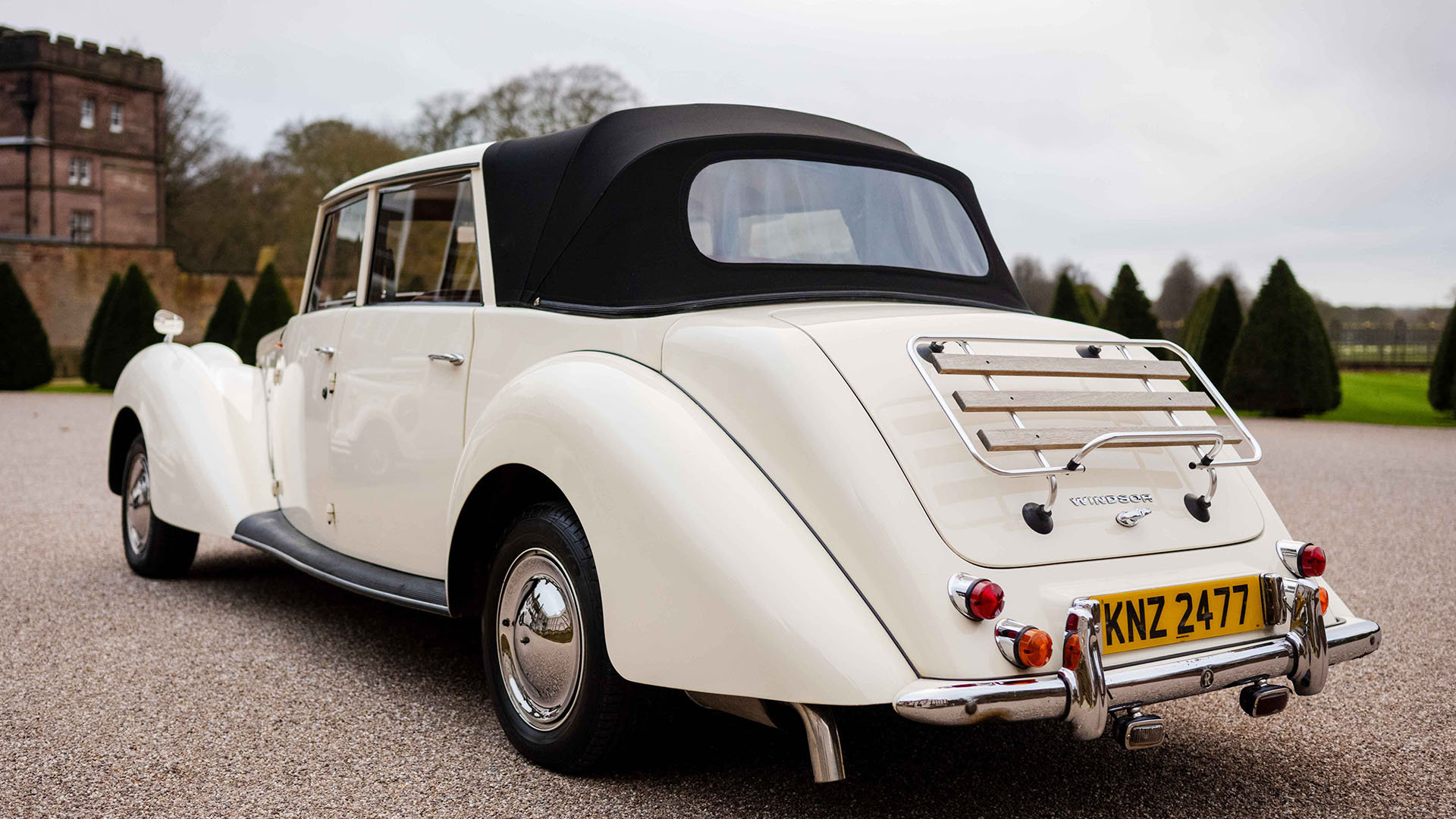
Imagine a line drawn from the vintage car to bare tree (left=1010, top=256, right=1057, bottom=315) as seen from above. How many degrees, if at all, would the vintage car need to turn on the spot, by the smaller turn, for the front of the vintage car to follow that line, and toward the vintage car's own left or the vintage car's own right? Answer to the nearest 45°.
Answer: approximately 45° to the vintage car's own right

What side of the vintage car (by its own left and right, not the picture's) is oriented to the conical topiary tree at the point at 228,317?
front

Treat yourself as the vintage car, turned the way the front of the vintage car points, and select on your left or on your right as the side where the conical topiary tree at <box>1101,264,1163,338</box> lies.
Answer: on your right

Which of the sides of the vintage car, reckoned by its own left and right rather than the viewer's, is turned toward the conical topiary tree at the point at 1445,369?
right

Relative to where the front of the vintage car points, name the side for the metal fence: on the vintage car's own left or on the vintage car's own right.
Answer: on the vintage car's own right

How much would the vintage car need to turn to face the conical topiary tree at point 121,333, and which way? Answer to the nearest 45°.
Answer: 0° — it already faces it

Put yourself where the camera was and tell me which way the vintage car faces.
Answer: facing away from the viewer and to the left of the viewer

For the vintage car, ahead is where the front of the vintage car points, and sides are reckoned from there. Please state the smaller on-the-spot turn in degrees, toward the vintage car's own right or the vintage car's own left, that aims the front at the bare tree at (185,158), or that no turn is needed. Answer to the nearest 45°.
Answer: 0° — it already faces it

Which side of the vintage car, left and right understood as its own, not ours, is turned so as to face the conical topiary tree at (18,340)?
front

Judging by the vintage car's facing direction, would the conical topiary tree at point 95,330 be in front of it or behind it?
in front

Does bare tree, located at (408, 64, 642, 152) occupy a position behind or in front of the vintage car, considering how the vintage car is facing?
in front
